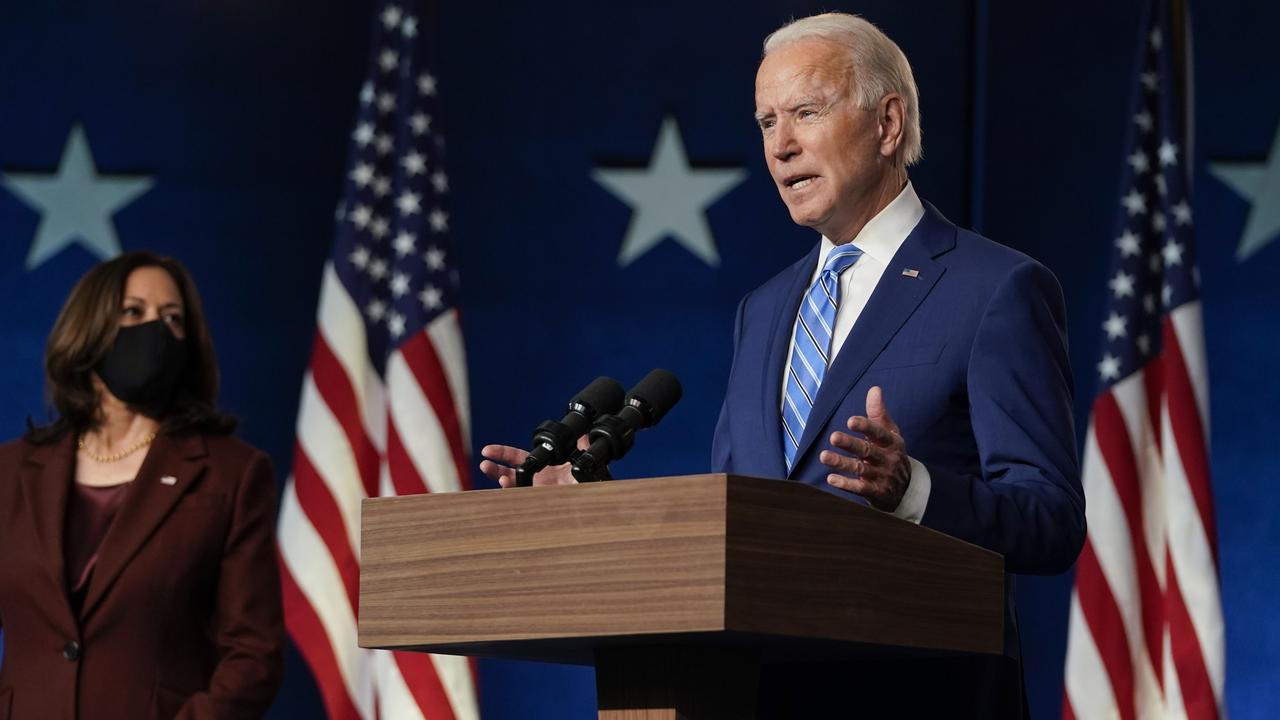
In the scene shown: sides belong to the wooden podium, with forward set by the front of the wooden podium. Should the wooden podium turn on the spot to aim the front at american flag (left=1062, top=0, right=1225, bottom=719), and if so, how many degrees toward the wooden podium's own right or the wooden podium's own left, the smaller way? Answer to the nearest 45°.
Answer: approximately 180°

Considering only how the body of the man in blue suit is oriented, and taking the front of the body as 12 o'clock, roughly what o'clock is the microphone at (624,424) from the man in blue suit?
The microphone is roughly at 12 o'clock from the man in blue suit.

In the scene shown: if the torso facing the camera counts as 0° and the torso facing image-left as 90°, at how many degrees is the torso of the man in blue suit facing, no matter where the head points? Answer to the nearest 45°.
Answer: approximately 45°

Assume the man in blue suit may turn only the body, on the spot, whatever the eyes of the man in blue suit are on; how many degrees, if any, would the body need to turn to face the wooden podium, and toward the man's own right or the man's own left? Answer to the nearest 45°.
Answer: approximately 45° to the man's own left

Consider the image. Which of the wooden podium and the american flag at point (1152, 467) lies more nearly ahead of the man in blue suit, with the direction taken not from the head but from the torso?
the wooden podium

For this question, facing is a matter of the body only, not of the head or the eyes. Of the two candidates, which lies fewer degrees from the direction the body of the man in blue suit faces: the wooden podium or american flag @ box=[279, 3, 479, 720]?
the wooden podium

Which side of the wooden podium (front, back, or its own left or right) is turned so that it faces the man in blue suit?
back

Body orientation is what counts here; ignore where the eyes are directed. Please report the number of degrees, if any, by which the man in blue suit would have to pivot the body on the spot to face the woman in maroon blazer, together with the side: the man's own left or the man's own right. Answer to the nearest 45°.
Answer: approximately 90° to the man's own right
